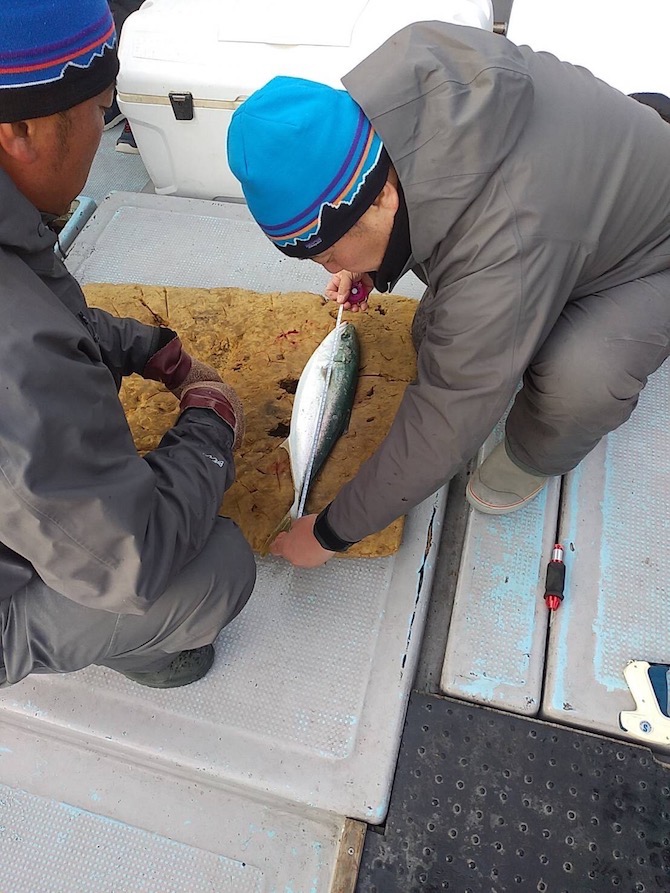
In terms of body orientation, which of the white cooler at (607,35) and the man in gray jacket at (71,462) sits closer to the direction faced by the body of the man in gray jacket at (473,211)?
the man in gray jacket

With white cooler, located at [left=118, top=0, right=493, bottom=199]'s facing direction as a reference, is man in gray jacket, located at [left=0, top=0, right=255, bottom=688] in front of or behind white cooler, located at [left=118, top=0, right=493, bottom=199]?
in front

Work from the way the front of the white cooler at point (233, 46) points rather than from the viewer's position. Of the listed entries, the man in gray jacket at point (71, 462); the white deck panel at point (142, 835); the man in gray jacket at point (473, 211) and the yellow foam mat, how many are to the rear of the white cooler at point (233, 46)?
0

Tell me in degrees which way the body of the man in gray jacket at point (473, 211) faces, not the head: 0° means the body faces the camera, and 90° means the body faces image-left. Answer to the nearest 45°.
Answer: approximately 90°

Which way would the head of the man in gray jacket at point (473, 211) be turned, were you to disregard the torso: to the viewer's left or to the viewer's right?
to the viewer's left

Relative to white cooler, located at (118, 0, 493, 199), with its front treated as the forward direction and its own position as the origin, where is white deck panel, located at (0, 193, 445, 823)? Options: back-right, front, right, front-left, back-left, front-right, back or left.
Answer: front

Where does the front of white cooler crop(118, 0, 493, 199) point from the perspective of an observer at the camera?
facing the viewer

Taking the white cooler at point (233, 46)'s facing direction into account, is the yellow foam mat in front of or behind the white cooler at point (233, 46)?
in front

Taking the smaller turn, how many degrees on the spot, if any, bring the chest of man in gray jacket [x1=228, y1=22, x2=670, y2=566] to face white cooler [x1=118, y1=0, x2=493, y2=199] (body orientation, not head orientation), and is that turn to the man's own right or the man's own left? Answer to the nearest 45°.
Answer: approximately 45° to the man's own right

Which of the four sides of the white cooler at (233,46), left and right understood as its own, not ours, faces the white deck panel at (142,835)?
front

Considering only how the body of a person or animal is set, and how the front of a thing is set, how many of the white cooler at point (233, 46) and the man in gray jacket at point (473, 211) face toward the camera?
1

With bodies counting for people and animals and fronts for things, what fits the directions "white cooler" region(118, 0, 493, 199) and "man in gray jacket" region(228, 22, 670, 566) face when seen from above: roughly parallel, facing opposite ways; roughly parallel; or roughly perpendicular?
roughly perpendicular
